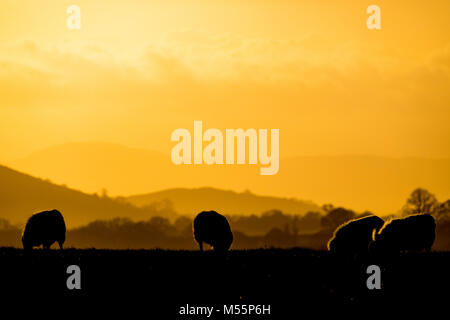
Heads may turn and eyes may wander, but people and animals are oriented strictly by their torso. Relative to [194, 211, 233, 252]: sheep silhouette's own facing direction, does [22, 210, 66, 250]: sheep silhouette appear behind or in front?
behind

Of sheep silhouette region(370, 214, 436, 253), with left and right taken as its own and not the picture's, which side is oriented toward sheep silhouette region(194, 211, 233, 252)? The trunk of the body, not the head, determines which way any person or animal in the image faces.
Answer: front

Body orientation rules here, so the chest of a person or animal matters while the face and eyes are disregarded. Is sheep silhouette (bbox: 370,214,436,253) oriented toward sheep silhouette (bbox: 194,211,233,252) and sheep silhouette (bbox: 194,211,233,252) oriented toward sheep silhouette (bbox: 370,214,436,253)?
yes

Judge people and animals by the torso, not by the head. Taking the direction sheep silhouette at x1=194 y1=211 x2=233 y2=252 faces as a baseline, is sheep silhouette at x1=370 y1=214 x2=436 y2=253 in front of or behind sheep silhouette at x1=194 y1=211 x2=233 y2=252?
in front

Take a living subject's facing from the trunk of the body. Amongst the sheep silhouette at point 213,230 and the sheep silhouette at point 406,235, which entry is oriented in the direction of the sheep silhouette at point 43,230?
the sheep silhouette at point 406,235

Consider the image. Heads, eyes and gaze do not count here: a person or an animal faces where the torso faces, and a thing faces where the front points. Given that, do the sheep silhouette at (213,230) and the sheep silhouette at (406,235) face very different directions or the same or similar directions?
very different directions

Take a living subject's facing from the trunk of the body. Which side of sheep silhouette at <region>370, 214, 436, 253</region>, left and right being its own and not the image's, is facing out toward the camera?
left

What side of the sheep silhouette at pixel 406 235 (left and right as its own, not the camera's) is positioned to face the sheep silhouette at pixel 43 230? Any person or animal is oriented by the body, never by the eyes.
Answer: front

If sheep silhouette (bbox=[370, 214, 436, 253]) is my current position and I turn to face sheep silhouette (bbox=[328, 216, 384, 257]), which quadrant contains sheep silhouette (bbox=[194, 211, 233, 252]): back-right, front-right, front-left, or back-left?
front-right

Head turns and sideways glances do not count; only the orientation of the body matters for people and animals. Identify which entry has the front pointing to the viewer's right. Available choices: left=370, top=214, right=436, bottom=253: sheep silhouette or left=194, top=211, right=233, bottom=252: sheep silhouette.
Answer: left=194, top=211, right=233, bottom=252: sheep silhouette

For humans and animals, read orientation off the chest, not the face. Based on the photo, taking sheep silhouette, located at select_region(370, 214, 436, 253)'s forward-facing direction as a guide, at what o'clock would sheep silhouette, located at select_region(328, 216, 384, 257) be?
sheep silhouette, located at select_region(328, 216, 384, 257) is roughly at 11 o'clock from sheep silhouette, located at select_region(370, 214, 436, 253).
